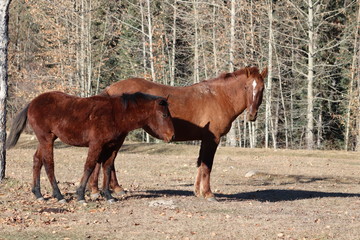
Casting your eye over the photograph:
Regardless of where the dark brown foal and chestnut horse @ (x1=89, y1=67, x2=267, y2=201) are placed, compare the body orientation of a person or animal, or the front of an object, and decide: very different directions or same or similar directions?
same or similar directions

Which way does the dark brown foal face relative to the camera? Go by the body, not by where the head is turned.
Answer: to the viewer's right

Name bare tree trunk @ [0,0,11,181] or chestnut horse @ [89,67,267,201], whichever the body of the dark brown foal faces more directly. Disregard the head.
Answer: the chestnut horse

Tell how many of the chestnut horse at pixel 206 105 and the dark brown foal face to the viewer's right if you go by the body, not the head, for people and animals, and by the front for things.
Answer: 2

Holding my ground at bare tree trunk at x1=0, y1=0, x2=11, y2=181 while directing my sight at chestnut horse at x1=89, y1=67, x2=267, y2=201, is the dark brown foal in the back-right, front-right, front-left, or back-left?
front-right

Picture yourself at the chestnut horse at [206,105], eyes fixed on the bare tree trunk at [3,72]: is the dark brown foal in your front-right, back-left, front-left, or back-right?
front-left

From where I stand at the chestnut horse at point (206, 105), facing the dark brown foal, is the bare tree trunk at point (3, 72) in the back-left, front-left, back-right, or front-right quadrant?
front-right

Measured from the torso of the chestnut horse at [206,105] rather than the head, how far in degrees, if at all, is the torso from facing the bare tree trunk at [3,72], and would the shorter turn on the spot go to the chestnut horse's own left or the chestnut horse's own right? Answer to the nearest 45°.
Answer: approximately 180°

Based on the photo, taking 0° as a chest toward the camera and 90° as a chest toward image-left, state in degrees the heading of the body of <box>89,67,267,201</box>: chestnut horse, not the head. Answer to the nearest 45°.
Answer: approximately 270°
